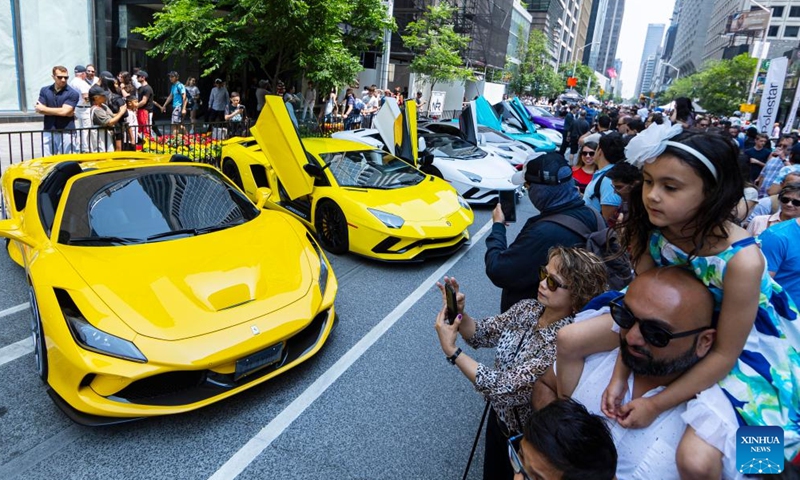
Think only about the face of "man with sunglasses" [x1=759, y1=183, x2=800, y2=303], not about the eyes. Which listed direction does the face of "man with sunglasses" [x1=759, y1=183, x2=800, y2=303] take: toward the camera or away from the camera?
toward the camera

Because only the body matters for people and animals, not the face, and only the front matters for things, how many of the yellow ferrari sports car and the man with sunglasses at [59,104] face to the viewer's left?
0

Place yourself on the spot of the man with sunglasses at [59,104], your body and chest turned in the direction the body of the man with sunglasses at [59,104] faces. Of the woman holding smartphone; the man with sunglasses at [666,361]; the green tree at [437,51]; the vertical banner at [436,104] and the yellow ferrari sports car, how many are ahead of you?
3

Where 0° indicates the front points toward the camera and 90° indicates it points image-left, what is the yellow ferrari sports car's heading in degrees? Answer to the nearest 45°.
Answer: approximately 315°

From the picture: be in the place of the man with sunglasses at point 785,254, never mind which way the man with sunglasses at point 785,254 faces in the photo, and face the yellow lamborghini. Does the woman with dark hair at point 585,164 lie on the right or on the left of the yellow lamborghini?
right

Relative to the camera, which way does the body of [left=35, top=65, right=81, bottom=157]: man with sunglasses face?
toward the camera

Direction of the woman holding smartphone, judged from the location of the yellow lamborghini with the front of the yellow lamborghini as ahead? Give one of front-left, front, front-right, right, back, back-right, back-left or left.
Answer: front-right

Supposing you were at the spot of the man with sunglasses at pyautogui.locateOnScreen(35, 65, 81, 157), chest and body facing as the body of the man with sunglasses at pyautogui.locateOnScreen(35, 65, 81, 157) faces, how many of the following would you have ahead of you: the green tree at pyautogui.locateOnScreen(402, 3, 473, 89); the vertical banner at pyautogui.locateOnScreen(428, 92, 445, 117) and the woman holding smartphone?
1

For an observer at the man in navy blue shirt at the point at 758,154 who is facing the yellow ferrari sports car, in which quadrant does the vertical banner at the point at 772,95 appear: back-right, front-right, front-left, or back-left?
back-right

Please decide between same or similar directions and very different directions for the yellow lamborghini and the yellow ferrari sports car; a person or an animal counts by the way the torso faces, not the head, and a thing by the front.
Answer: same or similar directions

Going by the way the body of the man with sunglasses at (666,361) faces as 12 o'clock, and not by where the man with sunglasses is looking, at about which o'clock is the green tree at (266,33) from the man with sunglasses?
The green tree is roughly at 3 o'clock from the man with sunglasses.

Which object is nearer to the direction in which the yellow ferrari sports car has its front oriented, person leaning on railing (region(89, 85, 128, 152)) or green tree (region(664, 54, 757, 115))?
the green tree

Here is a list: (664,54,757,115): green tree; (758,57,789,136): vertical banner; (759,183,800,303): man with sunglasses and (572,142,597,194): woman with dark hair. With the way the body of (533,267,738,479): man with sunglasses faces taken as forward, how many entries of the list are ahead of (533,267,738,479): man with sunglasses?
0

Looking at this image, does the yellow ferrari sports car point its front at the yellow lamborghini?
no

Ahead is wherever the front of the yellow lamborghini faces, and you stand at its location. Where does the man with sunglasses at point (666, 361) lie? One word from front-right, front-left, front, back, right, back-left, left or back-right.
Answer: front-right

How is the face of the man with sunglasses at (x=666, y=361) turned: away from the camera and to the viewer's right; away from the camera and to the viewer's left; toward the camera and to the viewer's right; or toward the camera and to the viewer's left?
toward the camera and to the viewer's left

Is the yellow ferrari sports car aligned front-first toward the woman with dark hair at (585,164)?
no
